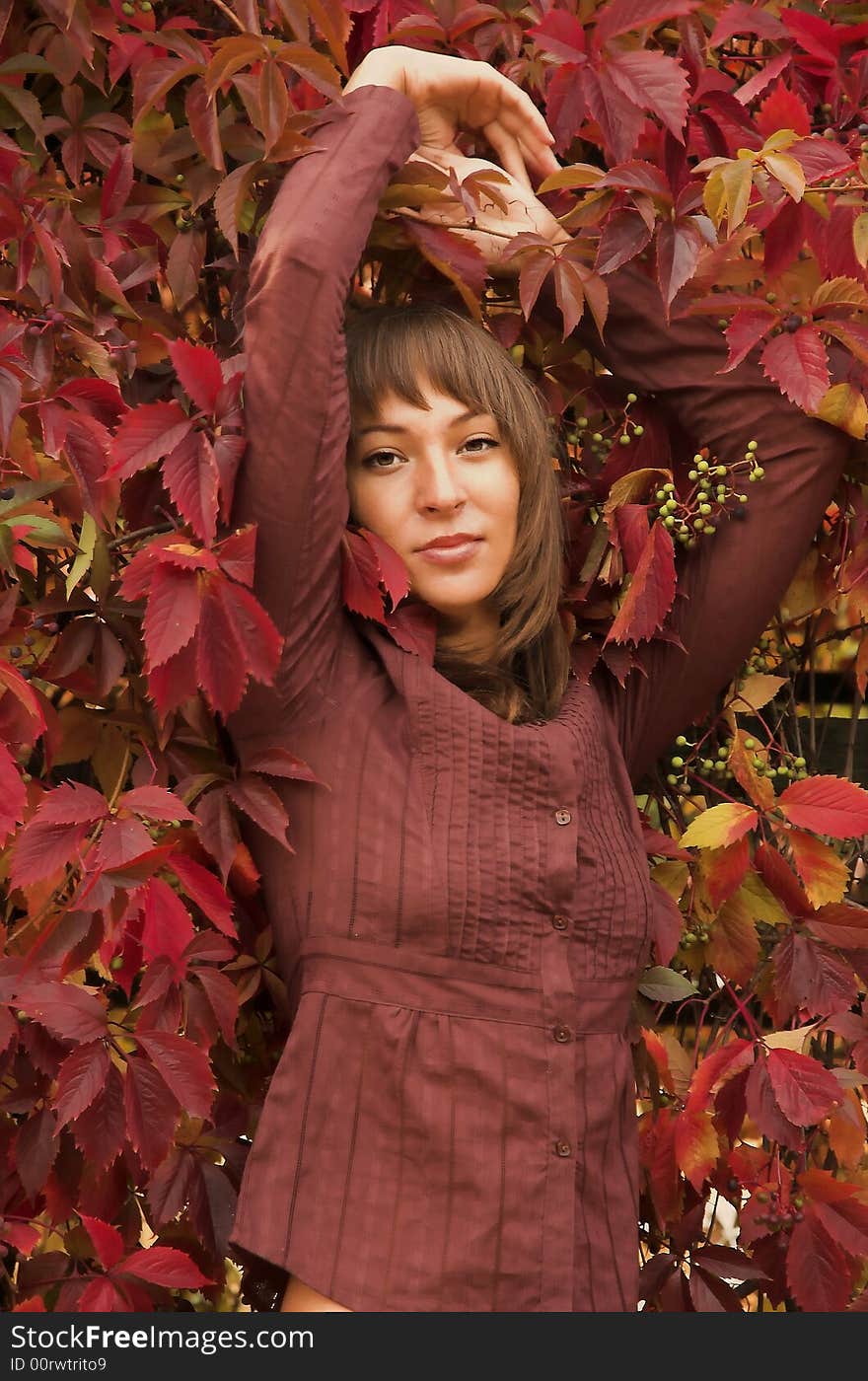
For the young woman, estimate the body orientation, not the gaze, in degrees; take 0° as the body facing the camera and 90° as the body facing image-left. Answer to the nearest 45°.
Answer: approximately 315°
